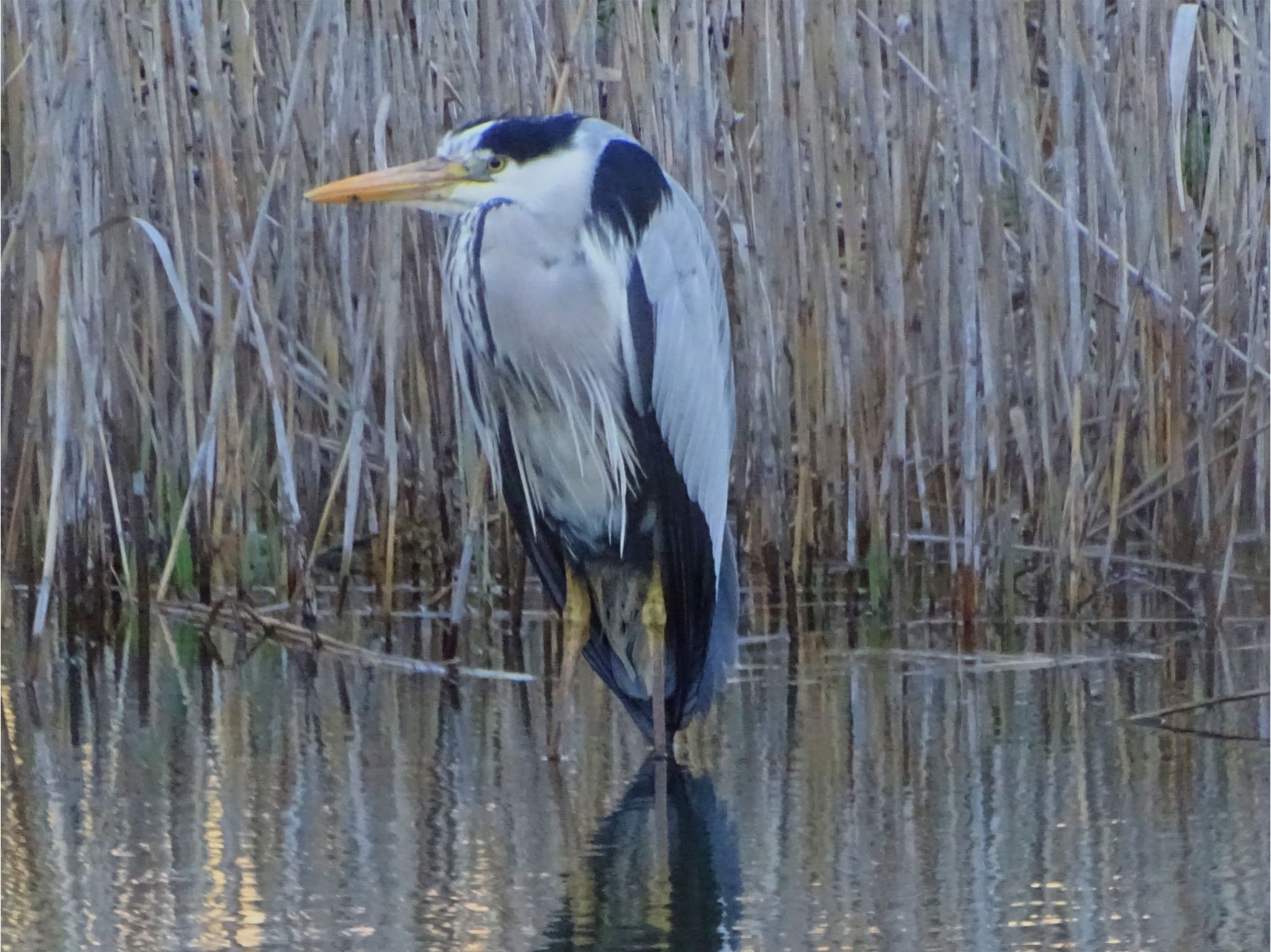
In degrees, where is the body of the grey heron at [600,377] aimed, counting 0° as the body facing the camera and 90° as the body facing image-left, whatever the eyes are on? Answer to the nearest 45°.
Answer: approximately 45°

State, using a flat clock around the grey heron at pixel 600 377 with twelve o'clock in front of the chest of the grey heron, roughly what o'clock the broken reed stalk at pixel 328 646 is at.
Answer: The broken reed stalk is roughly at 3 o'clock from the grey heron.
